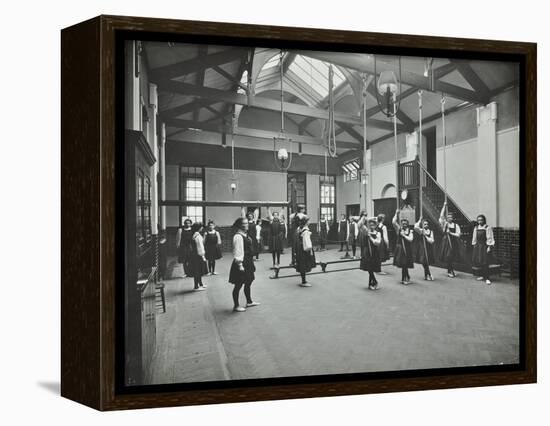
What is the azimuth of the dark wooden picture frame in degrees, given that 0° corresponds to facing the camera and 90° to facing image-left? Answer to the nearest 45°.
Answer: approximately 315°
